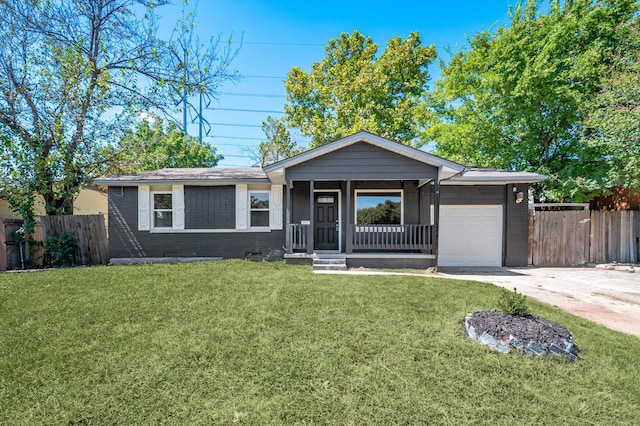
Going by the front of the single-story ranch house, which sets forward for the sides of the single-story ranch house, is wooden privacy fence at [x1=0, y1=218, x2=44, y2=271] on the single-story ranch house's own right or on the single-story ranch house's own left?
on the single-story ranch house's own right

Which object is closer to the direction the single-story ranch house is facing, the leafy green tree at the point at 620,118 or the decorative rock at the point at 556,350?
the decorative rock

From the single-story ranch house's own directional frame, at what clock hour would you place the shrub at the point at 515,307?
The shrub is roughly at 11 o'clock from the single-story ranch house.

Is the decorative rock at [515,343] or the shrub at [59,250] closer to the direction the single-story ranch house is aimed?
the decorative rock

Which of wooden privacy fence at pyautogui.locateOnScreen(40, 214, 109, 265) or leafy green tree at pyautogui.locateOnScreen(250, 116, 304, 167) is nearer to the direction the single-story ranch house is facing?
the wooden privacy fence

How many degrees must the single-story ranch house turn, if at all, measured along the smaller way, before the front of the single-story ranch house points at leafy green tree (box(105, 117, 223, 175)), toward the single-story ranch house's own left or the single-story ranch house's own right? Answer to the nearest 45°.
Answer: approximately 90° to the single-story ranch house's own right

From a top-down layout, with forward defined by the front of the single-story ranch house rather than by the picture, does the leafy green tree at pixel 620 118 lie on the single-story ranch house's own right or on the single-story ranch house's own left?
on the single-story ranch house's own left

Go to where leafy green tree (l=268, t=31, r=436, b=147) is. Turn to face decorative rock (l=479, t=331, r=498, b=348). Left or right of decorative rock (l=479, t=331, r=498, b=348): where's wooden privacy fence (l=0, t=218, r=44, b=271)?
right

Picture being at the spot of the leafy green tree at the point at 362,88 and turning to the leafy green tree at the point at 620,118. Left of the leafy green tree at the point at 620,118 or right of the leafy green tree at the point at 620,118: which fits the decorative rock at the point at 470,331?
right

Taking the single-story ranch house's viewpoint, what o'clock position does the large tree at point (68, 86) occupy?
The large tree is roughly at 3 o'clock from the single-story ranch house.

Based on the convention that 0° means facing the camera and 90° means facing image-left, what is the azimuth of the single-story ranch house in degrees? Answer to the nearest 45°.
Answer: approximately 0°

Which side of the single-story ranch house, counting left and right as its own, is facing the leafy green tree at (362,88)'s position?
back
